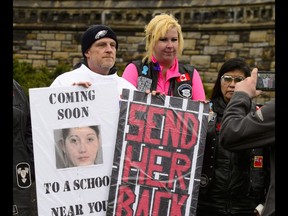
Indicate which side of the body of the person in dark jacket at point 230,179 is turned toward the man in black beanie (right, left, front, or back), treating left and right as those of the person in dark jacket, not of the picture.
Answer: right

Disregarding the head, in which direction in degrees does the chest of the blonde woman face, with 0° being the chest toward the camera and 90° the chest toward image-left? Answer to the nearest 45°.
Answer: approximately 0°

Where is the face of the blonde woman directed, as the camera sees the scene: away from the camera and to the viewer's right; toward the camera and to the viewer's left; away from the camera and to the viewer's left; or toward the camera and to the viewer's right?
toward the camera and to the viewer's right

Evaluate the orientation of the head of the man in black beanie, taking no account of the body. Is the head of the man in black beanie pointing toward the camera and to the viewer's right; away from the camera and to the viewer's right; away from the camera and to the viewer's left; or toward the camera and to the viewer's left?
toward the camera and to the viewer's right
